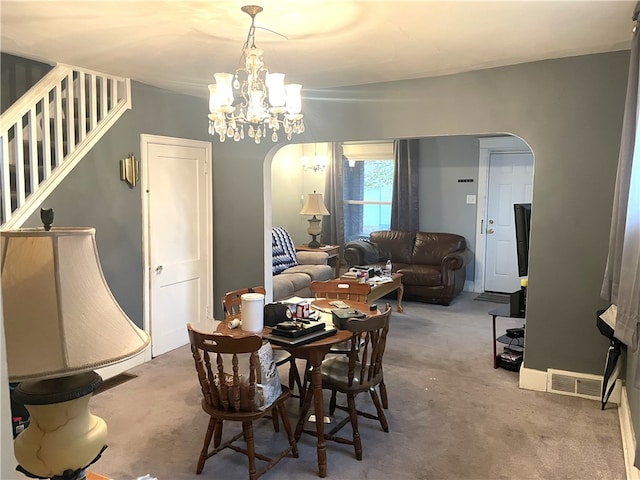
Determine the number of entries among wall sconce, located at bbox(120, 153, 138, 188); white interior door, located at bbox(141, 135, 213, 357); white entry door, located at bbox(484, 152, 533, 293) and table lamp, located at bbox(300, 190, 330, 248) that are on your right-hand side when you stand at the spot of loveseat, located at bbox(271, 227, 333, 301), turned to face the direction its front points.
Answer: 2

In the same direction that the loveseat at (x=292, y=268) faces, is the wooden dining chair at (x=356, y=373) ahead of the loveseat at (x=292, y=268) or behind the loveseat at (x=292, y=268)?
ahead

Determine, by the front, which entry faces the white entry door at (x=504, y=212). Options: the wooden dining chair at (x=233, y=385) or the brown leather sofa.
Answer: the wooden dining chair

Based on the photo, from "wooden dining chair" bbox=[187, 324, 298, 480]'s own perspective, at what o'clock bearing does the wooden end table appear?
The wooden end table is roughly at 11 o'clock from the wooden dining chair.

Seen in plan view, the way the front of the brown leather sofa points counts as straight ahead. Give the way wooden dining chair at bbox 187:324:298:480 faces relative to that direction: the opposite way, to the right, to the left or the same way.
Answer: the opposite way

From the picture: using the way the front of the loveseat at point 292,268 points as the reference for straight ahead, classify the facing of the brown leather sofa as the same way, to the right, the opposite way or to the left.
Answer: to the right

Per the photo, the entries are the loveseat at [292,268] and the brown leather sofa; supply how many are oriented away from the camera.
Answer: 0

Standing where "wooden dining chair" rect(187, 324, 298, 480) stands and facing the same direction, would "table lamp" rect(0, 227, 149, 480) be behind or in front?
behind

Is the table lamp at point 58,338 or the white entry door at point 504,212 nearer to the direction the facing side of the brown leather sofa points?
the table lamp

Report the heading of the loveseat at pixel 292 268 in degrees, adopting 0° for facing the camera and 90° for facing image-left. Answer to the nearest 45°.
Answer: approximately 315°

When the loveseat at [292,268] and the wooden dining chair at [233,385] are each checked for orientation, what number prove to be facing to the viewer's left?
0

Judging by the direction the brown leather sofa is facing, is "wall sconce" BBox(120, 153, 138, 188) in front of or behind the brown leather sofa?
in front

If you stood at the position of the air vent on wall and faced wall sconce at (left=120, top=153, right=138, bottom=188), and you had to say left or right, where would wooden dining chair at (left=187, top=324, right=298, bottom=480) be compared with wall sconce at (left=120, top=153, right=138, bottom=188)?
left

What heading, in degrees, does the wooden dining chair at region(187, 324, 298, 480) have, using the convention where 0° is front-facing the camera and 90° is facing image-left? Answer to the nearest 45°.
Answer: approximately 225°

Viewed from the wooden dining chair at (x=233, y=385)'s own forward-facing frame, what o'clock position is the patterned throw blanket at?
The patterned throw blanket is roughly at 11 o'clock from the wooden dining chair.

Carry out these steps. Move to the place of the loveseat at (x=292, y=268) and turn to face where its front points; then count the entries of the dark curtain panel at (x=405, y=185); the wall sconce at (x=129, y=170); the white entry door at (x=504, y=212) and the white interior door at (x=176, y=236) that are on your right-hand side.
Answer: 2
